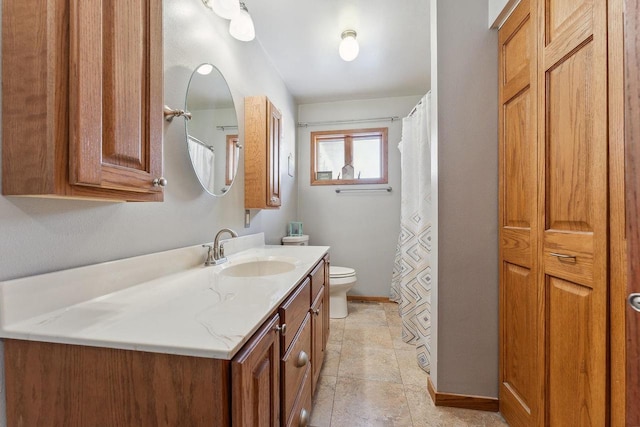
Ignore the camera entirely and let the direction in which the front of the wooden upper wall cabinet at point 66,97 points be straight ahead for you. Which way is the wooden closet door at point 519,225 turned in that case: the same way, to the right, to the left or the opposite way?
the opposite way

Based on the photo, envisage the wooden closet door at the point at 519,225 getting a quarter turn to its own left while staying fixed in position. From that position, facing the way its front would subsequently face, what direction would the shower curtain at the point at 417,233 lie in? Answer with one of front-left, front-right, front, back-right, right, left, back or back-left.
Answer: back

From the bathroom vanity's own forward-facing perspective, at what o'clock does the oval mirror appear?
The oval mirror is roughly at 8 o'clock from the bathroom vanity.

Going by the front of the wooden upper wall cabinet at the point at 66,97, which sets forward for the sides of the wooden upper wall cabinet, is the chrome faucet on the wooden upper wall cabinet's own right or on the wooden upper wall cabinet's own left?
on the wooden upper wall cabinet's own left

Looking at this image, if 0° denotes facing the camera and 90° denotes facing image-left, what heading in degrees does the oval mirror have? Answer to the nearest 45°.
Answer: approximately 315°

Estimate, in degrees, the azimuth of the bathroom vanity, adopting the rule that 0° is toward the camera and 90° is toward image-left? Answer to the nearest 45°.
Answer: approximately 315°
